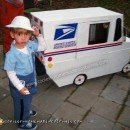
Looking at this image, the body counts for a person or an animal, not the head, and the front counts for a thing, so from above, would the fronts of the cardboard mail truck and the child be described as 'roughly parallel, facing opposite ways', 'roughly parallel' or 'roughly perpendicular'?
roughly perpendicular

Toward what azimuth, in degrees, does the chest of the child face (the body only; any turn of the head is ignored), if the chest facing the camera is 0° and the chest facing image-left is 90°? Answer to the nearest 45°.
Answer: approximately 315°

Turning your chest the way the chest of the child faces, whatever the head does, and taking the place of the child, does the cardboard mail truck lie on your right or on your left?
on your left
